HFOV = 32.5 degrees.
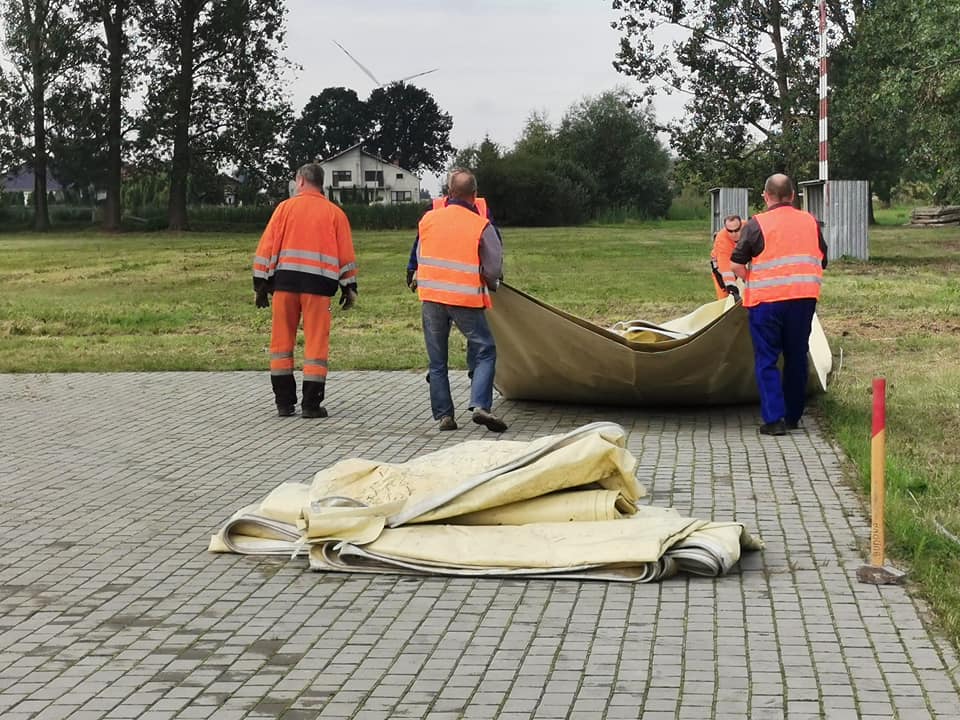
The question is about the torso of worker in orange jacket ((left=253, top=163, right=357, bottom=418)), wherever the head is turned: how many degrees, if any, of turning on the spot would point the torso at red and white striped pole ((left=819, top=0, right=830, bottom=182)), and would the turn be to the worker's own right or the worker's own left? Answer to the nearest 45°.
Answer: approximately 45° to the worker's own right

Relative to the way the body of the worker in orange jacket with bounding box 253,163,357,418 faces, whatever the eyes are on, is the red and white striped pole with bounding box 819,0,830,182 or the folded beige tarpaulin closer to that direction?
the red and white striped pole

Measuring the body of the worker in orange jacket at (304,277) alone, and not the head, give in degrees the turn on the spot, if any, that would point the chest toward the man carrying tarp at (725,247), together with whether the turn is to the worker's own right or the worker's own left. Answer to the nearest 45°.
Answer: approximately 45° to the worker's own right

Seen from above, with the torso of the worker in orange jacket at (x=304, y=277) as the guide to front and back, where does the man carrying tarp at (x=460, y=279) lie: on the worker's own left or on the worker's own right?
on the worker's own right

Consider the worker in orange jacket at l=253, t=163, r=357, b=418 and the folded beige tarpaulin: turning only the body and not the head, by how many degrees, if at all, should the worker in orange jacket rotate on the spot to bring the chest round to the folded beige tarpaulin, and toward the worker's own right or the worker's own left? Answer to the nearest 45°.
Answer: approximately 180°

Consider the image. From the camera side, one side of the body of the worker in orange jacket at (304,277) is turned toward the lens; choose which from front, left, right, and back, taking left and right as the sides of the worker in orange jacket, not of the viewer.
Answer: back

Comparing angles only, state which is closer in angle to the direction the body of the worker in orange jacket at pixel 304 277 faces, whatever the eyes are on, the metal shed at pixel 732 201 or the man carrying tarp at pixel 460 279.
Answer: the metal shed

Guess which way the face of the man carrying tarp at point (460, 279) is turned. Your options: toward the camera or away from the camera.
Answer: away from the camera

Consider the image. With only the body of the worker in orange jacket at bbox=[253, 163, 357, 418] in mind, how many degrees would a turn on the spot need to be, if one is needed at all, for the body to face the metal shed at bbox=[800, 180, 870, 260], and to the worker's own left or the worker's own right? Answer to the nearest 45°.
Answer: approximately 45° to the worker's own right

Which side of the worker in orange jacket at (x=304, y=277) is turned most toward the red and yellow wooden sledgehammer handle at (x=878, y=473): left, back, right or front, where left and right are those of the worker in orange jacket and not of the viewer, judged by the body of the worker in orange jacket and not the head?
back

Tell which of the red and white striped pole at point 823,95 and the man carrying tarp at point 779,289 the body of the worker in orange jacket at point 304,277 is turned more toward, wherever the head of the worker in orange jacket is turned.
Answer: the red and white striped pole
